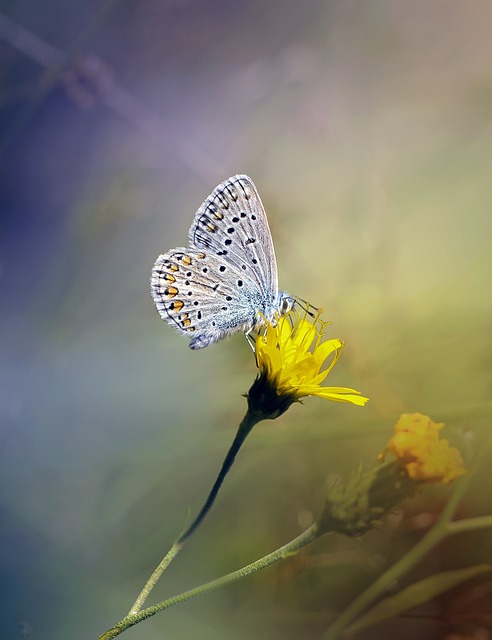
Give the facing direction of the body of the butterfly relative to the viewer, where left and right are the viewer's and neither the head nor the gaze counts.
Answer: facing to the right of the viewer
